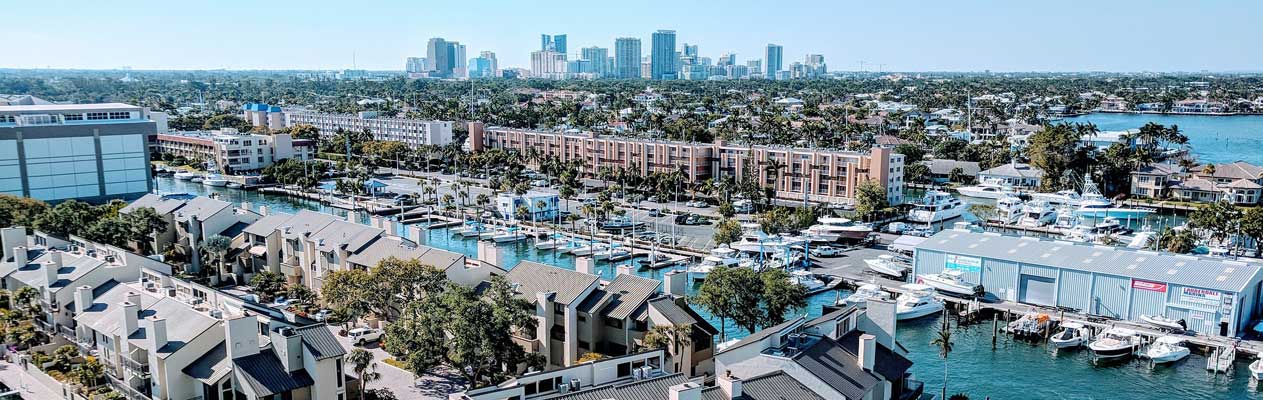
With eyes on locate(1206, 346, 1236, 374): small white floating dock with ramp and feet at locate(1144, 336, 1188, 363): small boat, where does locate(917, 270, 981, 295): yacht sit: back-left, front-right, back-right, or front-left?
back-left

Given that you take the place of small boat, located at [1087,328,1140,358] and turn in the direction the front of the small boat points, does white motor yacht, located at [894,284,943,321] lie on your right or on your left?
on your right

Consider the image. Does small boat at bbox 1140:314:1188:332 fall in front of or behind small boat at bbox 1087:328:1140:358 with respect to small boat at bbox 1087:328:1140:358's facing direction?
behind

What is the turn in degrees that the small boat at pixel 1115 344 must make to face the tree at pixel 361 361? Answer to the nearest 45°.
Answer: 0° — it already faces it

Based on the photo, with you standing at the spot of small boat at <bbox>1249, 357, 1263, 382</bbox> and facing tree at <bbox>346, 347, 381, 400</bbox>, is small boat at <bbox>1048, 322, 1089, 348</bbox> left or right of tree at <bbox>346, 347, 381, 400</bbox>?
right

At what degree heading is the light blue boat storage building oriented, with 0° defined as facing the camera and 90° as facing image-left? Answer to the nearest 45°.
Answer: approximately 0°

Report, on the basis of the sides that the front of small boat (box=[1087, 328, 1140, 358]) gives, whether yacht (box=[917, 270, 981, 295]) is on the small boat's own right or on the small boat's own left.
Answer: on the small boat's own right

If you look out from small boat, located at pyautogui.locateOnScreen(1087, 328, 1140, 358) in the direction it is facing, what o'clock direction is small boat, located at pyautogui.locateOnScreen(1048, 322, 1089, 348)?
small boat, located at pyautogui.locateOnScreen(1048, 322, 1089, 348) is roughly at 2 o'clock from small boat, located at pyautogui.locateOnScreen(1087, 328, 1140, 358).

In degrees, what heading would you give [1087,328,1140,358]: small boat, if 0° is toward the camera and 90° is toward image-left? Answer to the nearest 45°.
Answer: approximately 45°
